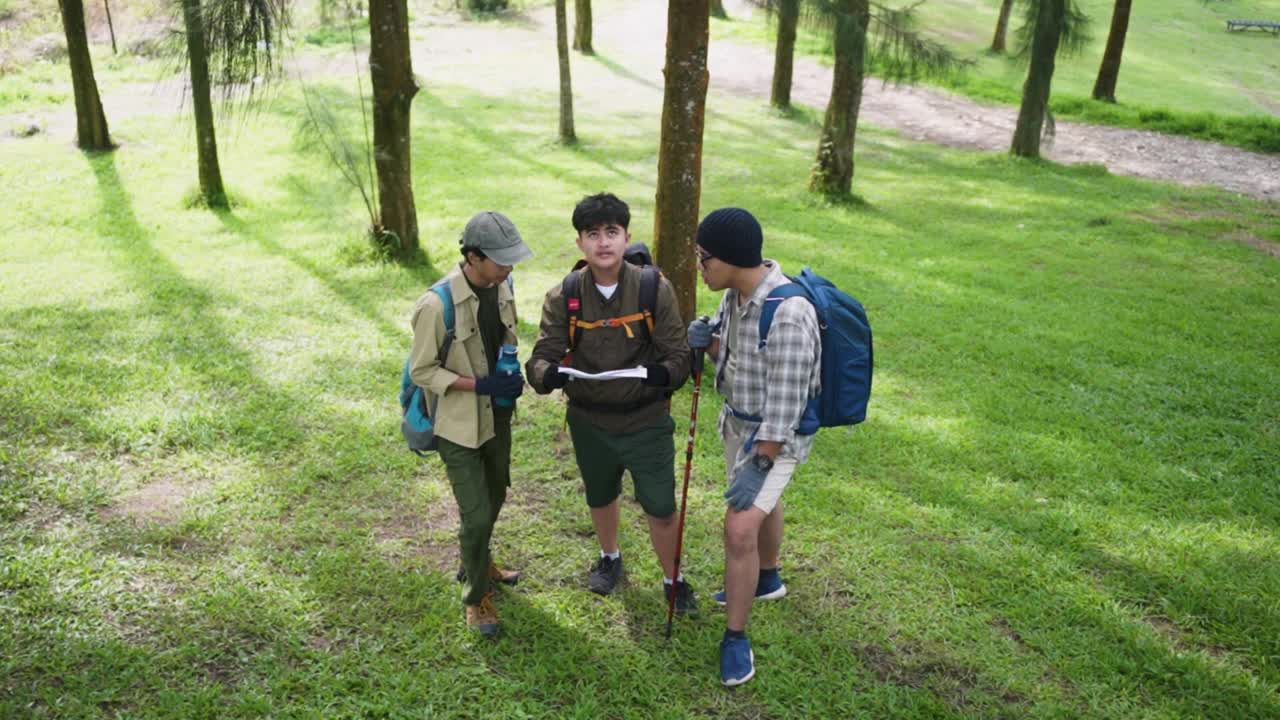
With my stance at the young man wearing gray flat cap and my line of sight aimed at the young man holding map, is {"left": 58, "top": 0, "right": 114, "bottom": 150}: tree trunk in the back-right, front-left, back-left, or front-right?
back-left

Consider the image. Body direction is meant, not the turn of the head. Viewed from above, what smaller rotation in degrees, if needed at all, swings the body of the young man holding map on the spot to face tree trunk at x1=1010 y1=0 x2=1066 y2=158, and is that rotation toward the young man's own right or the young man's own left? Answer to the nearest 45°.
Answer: approximately 135° to the young man's own left

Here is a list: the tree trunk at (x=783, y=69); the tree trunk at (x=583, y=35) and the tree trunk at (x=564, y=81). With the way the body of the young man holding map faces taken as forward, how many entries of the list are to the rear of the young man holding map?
3

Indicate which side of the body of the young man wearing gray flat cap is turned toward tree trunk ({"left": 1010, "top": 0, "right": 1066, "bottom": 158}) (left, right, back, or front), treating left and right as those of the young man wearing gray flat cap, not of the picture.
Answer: left

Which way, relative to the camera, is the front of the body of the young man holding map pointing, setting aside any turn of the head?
toward the camera

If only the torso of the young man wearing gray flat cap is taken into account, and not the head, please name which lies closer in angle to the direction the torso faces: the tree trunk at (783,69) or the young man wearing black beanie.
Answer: the young man wearing black beanie

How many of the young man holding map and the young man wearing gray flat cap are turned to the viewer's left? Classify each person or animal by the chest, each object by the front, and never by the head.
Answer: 0

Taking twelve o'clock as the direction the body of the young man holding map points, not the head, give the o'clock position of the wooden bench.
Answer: The wooden bench is roughly at 7 o'clock from the young man holding map.

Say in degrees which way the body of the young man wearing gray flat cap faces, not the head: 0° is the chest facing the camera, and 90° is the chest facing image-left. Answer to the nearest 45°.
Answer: approximately 315°

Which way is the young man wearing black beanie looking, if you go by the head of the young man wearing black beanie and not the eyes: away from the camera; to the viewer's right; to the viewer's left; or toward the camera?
to the viewer's left

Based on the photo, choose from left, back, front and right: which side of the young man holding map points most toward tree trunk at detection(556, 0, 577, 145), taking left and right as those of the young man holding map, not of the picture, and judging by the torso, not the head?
back

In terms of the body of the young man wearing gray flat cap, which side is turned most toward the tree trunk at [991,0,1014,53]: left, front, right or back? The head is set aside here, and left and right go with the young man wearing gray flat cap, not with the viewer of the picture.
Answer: left

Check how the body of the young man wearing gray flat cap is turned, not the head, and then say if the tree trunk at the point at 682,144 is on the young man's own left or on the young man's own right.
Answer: on the young man's own left

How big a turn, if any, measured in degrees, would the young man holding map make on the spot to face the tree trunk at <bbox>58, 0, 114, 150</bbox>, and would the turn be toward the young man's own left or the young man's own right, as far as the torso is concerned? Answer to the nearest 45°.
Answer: approximately 135° to the young man's own right

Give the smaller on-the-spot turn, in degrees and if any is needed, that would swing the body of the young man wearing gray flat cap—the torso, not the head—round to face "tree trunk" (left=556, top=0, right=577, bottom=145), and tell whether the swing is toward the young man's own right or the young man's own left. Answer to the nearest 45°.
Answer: approximately 135° to the young man's own left
